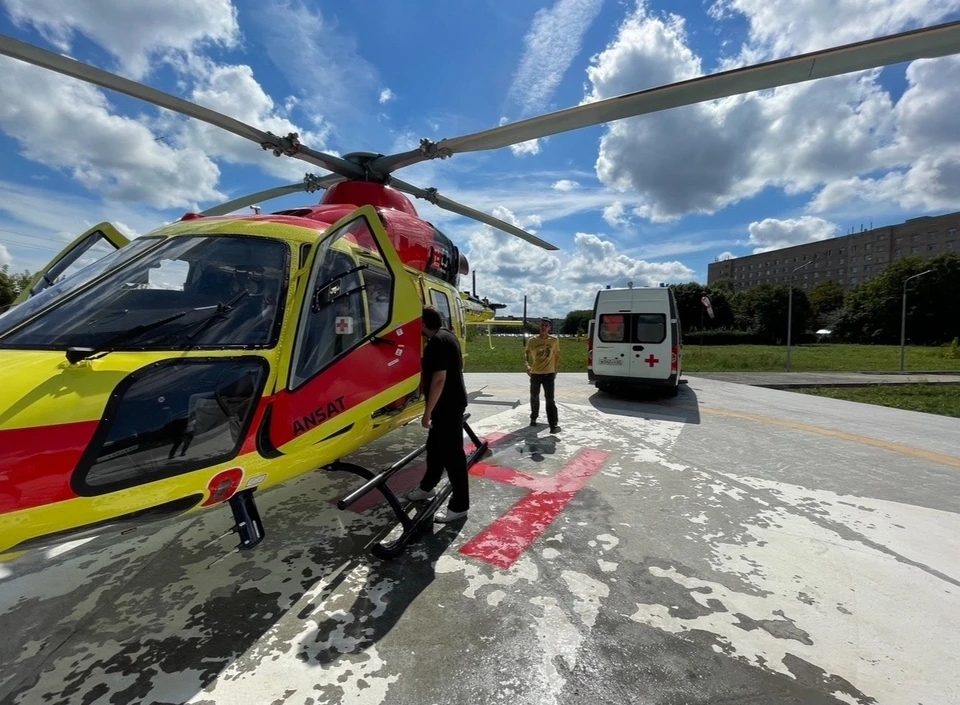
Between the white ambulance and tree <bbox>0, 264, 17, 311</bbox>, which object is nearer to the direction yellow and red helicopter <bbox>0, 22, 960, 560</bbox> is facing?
the tree

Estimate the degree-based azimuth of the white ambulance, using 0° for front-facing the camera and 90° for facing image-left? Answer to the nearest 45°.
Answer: approximately 180°

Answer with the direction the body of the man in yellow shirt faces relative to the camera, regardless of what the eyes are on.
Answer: toward the camera

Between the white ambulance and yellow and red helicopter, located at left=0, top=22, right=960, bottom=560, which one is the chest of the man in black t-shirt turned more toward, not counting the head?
the yellow and red helicopter

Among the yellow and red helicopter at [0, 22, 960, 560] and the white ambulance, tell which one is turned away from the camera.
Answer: the white ambulance

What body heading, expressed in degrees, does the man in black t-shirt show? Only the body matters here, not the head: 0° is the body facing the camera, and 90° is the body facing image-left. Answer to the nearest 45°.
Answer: approximately 90°

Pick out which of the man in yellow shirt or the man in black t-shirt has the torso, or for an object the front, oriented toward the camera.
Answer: the man in yellow shirt

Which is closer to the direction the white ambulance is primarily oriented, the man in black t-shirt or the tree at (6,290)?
the tree

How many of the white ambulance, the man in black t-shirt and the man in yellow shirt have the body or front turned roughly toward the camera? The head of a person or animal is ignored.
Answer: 1

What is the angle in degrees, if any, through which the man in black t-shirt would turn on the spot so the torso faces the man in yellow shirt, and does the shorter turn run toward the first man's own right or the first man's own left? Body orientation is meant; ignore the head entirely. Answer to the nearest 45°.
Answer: approximately 135° to the first man's own right

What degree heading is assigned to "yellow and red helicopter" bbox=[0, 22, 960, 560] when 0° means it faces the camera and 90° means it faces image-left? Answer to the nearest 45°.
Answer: approximately 45°

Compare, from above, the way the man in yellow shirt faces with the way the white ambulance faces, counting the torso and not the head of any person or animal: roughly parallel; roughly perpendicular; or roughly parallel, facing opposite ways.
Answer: roughly parallel, facing opposite ways

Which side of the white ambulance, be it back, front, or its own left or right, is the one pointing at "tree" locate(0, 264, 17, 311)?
left
